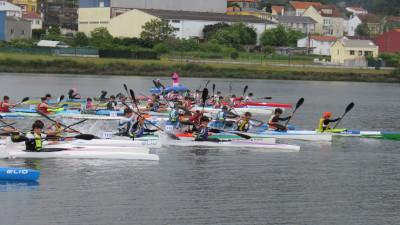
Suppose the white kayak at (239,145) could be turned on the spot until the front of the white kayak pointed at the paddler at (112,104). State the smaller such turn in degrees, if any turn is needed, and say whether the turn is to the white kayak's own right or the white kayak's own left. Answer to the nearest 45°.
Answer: approximately 135° to the white kayak's own left

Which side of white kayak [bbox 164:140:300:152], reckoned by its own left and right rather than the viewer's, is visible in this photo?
right

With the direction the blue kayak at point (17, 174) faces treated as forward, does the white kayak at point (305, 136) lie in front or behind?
in front

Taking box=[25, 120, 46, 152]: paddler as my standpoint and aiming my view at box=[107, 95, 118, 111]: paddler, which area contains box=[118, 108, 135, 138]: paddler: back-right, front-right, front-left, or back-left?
front-right

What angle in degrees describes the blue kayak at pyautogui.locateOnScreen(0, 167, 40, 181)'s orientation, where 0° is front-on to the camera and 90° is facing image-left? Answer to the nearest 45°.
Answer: approximately 270°

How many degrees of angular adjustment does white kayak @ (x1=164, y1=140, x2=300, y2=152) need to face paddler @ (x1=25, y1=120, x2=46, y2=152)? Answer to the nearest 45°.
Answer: approximately 135° to its right

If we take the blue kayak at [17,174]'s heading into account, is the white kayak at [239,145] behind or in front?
in front

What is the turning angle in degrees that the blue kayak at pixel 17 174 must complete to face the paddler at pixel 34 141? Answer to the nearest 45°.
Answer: approximately 90° to its left

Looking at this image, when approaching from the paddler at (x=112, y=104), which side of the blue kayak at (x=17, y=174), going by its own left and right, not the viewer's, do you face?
left

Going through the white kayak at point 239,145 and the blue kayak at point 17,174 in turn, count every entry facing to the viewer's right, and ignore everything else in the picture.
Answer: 2

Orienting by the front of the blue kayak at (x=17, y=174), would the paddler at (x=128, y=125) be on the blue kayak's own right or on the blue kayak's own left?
on the blue kayak's own left

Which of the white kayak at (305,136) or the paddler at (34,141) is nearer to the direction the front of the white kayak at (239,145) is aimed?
the white kayak

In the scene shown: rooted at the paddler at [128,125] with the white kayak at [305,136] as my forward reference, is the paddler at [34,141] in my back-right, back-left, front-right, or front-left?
back-right

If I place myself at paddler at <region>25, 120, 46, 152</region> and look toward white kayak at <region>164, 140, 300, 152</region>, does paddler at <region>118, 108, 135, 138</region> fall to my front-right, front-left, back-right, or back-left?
front-left

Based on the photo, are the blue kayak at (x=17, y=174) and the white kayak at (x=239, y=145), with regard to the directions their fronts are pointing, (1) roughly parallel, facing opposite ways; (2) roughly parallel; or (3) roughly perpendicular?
roughly parallel
